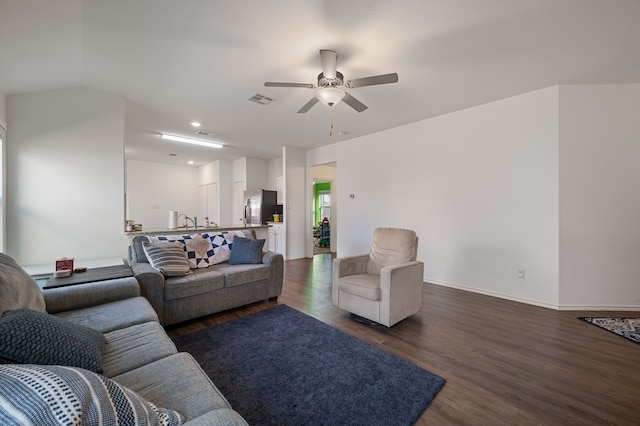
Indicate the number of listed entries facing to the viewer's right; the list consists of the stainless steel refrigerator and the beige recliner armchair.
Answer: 0

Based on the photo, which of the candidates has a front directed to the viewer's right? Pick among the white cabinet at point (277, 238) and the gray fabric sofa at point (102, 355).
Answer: the gray fabric sofa

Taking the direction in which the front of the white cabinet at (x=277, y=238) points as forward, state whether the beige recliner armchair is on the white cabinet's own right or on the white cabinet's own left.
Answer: on the white cabinet's own left

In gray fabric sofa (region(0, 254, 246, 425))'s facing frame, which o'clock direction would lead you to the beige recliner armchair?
The beige recliner armchair is roughly at 12 o'clock from the gray fabric sofa.

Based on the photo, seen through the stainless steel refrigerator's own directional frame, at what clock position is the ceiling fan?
The ceiling fan is roughly at 10 o'clock from the stainless steel refrigerator.

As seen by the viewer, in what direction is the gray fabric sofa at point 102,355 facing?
to the viewer's right

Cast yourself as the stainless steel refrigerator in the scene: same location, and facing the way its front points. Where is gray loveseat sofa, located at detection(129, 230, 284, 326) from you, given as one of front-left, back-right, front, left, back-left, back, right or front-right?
front-left
